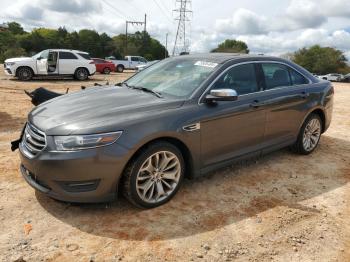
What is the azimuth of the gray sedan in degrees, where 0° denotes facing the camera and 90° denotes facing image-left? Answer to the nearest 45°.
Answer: approximately 45°

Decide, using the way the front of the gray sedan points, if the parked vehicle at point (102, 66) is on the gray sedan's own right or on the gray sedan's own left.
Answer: on the gray sedan's own right

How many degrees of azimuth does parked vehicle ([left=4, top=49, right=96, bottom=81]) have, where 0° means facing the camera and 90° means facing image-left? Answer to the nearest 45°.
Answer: approximately 90°

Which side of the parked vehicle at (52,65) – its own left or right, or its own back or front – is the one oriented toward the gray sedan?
left

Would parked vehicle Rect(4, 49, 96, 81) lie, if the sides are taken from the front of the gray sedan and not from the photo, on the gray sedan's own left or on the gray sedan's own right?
on the gray sedan's own right
